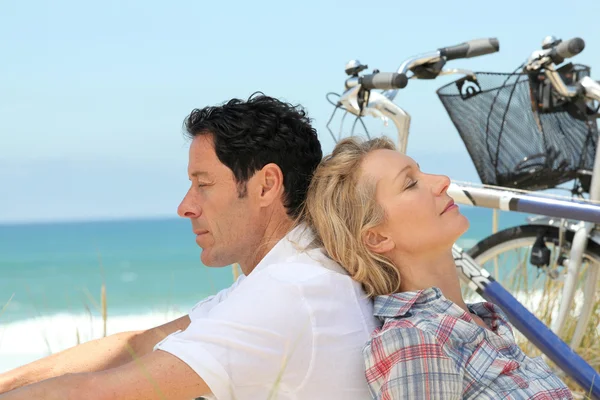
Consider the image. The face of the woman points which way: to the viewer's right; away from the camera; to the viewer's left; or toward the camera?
to the viewer's right

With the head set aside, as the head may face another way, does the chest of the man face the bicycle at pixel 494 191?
no

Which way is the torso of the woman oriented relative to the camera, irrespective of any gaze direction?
to the viewer's right

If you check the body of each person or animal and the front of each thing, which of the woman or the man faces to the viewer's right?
the woman

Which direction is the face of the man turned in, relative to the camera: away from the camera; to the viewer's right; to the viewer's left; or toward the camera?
to the viewer's left

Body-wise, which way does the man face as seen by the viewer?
to the viewer's left

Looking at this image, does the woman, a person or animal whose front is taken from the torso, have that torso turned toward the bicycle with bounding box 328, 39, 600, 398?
no

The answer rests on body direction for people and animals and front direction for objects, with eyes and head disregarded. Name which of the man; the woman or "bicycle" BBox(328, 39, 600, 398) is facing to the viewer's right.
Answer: the woman
